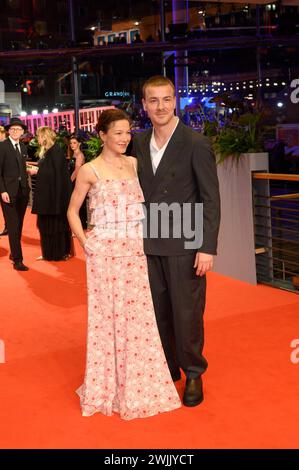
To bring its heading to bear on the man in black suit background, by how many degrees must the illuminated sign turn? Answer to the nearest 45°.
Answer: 0° — it already faces them

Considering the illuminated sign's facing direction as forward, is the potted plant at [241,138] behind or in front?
in front

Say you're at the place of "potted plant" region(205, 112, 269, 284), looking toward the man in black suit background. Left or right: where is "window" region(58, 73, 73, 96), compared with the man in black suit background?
right

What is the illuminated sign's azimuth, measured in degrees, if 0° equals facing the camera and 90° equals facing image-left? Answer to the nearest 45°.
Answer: approximately 0°

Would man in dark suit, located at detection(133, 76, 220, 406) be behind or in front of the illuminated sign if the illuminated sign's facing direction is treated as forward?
in front

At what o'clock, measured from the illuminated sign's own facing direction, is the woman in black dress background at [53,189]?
The woman in black dress background is roughly at 12 o'clock from the illuminated sign.

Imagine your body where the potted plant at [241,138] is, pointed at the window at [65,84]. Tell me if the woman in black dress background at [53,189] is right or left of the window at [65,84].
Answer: left

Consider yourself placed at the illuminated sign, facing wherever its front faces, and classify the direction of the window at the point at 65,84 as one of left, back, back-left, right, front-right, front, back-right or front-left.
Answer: right

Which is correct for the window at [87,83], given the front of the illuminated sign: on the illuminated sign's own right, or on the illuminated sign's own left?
on the illuminated sign's own right

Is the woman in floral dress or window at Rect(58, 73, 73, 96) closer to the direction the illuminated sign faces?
the woman in floral dress

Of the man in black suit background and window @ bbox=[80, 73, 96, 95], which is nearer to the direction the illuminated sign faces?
the man in black suit background
